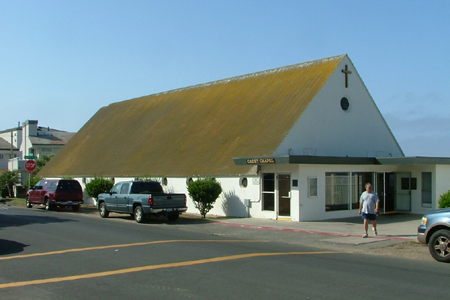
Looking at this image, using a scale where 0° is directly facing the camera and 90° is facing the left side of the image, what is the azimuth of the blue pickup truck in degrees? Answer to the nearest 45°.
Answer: approximately 135°

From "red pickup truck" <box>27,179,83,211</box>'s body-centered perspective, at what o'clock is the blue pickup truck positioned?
The blue pickup truck is roughly at 7 o'clock from the red pickup truck.

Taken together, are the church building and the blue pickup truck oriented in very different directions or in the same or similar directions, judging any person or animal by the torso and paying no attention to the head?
very different directions

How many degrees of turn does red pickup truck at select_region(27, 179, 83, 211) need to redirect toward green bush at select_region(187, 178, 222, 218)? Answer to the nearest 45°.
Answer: approximately 180°

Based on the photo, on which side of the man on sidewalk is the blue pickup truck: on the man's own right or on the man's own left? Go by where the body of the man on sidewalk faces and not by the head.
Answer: on the man's own right

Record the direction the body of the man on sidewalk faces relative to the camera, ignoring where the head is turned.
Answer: toward the camera

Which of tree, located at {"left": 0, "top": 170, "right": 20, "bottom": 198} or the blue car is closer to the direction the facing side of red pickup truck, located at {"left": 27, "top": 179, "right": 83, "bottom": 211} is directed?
the tree

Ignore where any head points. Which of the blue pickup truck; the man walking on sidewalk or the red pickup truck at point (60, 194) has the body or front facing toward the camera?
the man walking on sidewalk

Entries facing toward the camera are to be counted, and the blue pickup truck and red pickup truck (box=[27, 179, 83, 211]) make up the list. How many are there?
0

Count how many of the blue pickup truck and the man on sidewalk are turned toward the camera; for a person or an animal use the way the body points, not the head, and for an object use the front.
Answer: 1

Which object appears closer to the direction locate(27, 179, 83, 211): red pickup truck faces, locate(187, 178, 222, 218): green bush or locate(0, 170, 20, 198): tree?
the tree

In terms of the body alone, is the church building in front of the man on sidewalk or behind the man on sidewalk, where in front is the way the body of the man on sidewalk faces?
behind

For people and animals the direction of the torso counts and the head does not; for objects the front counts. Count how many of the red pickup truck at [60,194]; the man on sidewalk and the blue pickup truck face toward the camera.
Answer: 1
